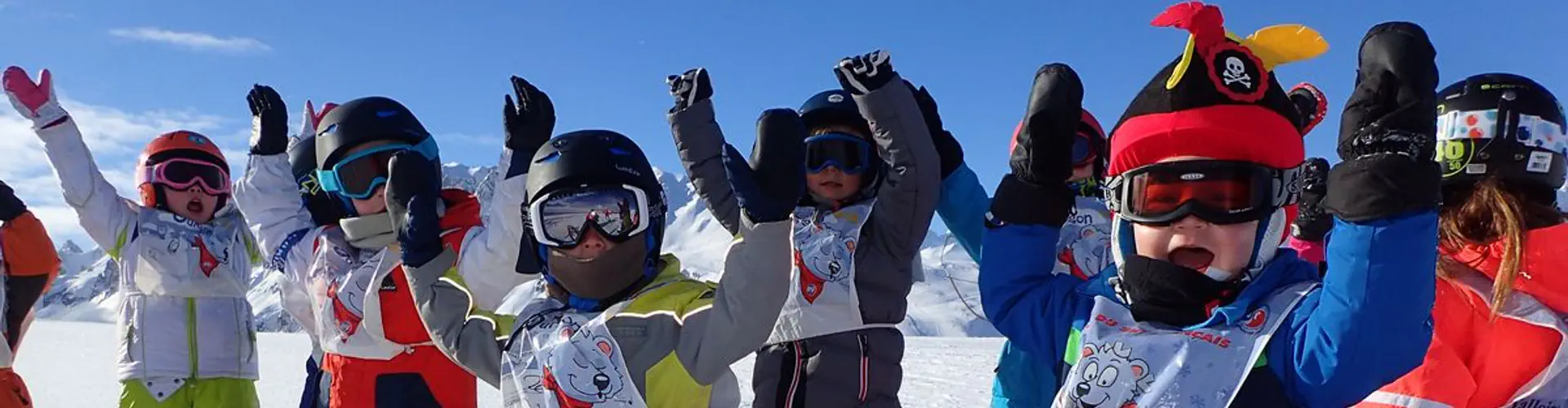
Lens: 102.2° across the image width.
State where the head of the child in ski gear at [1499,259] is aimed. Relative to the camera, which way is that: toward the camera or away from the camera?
away from the camera

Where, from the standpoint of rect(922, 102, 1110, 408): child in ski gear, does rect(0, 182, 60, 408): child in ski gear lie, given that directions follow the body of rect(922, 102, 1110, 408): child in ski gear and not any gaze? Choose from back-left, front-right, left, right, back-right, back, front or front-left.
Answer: front-right

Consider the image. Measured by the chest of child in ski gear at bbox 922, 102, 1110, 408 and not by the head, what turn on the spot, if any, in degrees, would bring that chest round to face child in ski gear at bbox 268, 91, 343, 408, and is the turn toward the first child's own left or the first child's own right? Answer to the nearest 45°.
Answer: approximately 45° to the first child's own right

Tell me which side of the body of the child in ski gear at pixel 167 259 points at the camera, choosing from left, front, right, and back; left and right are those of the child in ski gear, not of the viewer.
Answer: front

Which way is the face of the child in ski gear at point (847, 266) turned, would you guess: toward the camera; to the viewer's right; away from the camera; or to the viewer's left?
toward the camera

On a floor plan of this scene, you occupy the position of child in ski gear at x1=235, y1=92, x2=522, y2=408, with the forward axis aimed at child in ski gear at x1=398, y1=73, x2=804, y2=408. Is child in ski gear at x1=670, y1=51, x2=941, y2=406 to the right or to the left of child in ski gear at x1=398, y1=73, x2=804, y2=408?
left

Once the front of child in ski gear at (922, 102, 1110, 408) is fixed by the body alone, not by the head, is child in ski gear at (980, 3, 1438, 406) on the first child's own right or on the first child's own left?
on the first child's own left

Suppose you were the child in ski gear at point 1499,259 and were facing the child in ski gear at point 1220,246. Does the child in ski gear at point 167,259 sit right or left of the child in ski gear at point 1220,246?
right

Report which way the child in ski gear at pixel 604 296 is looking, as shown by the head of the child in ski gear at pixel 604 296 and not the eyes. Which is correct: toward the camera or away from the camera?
toward the camera

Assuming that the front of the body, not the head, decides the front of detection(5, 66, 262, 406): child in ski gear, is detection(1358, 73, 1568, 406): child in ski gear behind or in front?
in front

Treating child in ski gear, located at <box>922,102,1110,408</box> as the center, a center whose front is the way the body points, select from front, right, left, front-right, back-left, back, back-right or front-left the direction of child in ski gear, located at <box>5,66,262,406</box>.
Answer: front-right

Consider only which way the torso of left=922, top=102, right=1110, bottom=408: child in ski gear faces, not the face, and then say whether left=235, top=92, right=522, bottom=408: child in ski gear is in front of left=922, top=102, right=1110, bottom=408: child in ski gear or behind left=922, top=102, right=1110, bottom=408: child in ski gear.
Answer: in front

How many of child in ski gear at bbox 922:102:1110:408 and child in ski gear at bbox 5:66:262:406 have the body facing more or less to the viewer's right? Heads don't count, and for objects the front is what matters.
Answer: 0
